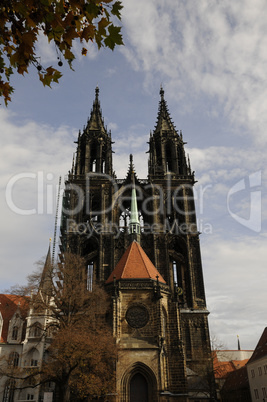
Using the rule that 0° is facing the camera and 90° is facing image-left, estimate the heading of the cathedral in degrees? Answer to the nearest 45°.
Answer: approximately 0°
